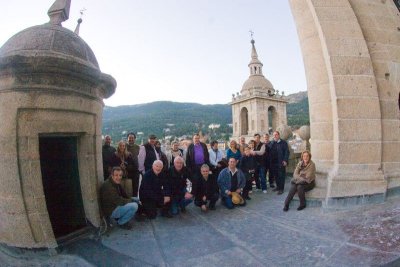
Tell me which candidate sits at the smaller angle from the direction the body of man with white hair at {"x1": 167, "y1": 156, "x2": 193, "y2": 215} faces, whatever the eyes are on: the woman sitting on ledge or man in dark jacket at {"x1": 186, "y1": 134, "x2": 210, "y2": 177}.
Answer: the woman sitting on ledge

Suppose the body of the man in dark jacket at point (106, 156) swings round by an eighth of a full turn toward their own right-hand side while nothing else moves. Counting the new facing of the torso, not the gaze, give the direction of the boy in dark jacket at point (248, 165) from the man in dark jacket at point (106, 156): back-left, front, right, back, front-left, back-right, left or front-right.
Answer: back-left

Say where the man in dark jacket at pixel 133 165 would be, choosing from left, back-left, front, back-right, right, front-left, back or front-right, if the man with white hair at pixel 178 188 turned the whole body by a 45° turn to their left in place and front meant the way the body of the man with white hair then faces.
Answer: back

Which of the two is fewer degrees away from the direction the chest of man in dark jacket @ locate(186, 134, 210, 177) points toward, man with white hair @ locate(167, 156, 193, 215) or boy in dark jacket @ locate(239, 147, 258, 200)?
the man with white hair

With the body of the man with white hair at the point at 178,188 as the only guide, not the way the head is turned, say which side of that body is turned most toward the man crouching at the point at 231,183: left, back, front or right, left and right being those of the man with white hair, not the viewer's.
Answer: left

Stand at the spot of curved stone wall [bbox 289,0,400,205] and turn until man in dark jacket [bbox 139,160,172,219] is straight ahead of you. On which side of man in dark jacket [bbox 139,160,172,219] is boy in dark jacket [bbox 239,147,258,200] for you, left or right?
right

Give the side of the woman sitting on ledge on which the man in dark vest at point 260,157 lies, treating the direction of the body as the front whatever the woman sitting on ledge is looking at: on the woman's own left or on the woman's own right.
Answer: on the woman's own right

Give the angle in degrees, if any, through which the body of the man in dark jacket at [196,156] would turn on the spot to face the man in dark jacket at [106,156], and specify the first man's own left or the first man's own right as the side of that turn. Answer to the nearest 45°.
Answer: approximately 90° to the first man's own right

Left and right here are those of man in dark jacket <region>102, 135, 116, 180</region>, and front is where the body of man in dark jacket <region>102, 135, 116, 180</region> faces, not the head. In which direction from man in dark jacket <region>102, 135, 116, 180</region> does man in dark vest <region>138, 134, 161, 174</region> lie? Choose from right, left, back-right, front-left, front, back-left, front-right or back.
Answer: left

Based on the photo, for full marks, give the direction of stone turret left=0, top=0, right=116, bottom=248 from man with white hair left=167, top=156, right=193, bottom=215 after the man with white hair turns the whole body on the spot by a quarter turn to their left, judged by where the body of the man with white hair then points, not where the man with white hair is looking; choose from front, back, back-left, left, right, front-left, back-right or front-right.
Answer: back-right

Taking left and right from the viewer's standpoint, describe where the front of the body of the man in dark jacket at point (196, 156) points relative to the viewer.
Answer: facing the viewer
